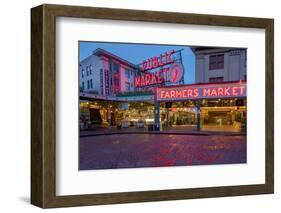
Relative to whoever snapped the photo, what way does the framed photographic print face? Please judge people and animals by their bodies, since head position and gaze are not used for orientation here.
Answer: facing the viewer and to the right of the viewer
